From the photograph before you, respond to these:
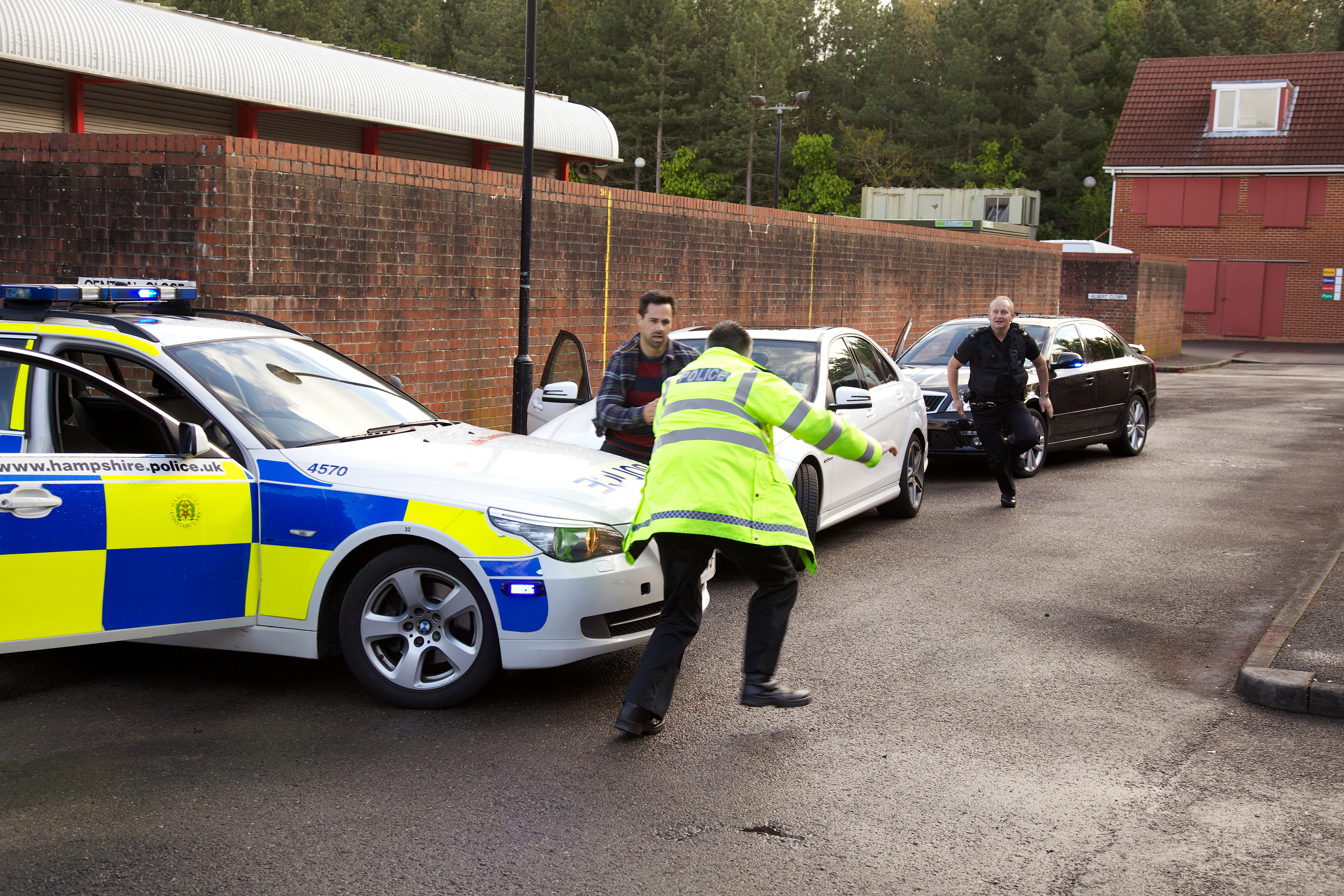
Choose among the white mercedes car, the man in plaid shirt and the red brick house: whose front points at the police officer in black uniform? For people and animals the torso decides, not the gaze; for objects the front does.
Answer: the red brick house

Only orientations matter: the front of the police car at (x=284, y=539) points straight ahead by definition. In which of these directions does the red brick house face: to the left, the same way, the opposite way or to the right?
to the right

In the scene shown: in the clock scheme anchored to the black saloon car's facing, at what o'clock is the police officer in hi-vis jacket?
The police officer in hi-vis jacket is roughly at 11 o'clock from the black saloon car.

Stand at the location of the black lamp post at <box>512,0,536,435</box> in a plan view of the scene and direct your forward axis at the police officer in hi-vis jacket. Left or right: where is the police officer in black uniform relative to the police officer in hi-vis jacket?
left

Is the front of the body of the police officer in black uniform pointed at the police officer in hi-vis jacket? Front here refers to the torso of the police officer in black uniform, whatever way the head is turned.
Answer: yes

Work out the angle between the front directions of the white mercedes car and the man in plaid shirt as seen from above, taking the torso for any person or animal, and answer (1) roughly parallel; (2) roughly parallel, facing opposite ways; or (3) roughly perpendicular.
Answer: roughly perpendicular

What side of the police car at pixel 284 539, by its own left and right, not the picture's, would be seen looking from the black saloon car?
left

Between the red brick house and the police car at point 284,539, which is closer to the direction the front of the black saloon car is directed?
the police car

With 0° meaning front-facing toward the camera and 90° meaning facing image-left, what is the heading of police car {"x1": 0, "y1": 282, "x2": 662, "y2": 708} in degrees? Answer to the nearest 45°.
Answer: approximately 315°

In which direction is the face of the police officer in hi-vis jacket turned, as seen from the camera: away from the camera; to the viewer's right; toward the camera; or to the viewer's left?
away from the camera

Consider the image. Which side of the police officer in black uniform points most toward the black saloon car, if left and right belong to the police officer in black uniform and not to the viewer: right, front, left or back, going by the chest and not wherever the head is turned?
back
